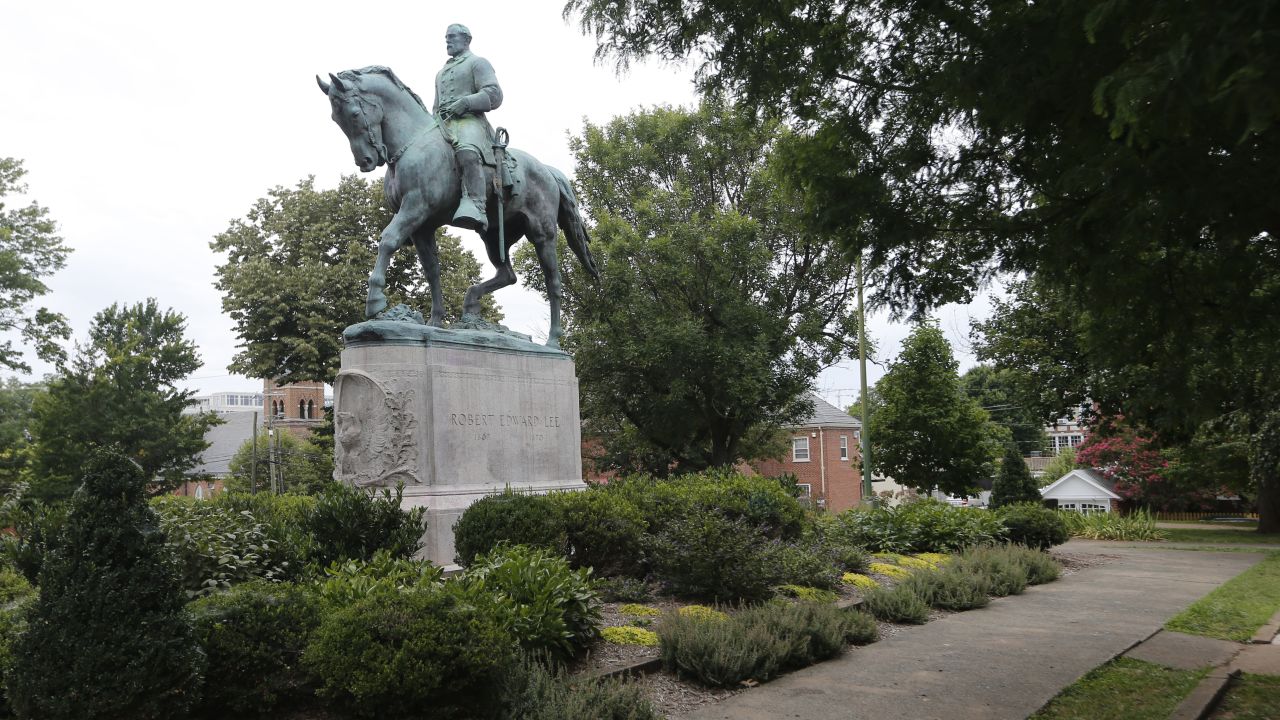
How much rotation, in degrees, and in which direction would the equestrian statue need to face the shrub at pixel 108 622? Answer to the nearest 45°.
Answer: approximately 45° to its left

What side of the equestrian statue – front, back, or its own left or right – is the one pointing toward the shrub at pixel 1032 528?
back

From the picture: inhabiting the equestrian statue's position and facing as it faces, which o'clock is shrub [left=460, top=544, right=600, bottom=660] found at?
The shrub is roughly at 10 o'clock from the equestrian statue.

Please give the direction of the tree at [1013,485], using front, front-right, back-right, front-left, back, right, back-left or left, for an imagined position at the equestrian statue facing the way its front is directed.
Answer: back

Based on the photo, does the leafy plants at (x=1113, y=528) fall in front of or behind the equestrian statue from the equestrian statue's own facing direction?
behind

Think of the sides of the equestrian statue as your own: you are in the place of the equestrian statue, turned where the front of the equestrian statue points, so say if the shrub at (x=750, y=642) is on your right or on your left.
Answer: on your left

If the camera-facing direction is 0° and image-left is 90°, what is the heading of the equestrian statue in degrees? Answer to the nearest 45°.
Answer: approximately 45°

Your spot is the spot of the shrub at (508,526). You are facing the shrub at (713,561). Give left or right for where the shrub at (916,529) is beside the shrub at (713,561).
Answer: left
